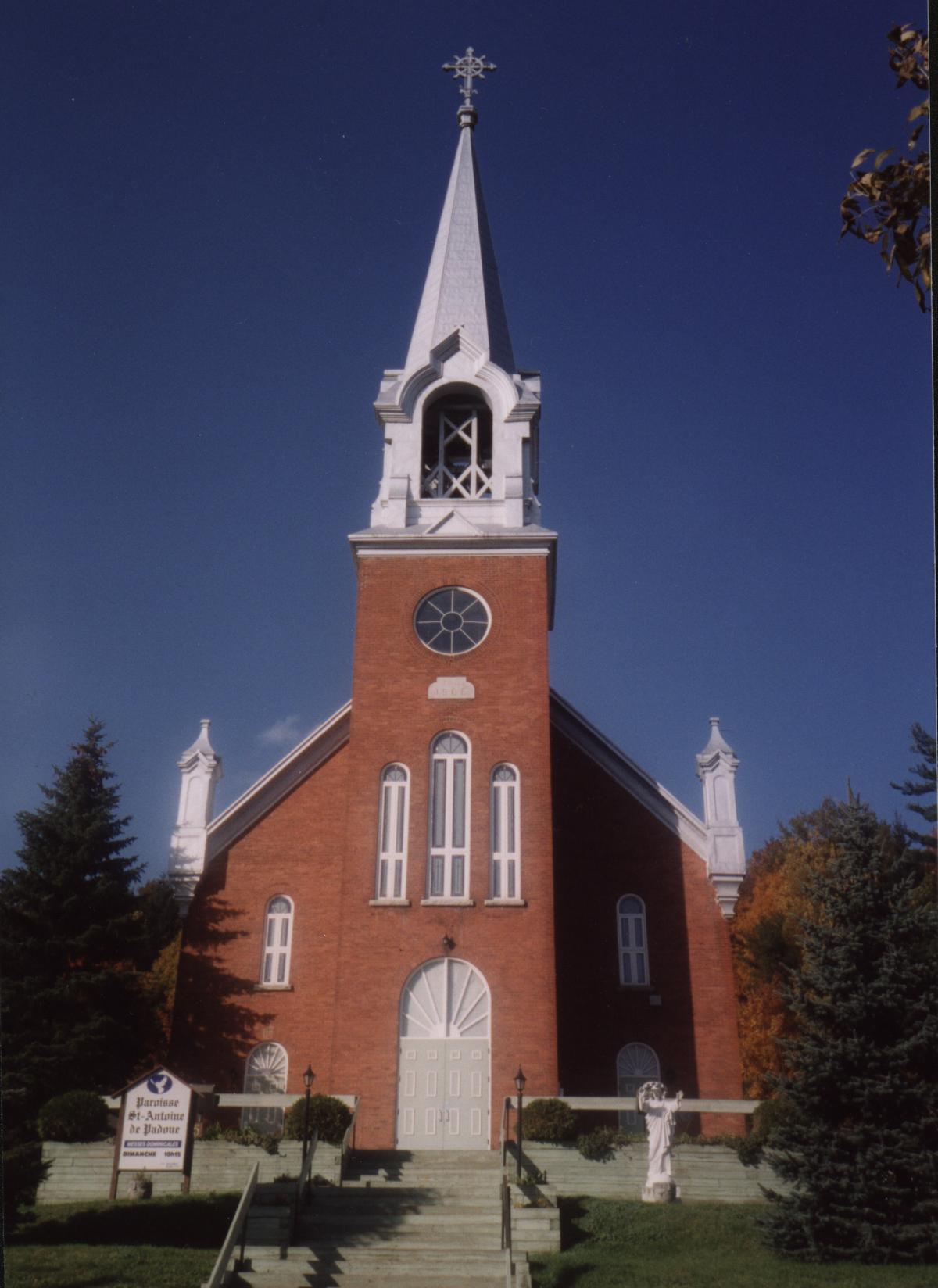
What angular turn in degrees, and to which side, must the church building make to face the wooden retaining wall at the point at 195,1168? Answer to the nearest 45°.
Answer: approximately 45° to its right

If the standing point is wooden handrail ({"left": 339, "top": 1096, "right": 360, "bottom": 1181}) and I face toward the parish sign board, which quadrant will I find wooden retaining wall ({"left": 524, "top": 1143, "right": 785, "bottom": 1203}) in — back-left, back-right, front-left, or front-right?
back-left

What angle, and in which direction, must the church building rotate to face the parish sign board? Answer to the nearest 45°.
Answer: approximately 45° to its right

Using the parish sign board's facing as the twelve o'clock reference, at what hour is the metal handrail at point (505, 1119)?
The metal handrail is roughly at 8 o'clock from the parish sign board.

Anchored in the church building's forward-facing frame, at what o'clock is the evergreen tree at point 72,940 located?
The evergreen tree is roughly at 3 o'clock from the church building.

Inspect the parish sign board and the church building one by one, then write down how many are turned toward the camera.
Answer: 2

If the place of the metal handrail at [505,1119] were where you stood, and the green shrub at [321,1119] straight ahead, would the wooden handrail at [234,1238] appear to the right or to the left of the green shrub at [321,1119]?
left

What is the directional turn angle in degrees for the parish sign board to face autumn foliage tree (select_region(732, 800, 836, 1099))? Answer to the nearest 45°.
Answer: approximately 135° to its left

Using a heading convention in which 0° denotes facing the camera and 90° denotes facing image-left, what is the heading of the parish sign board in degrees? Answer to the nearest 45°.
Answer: approximately 0°

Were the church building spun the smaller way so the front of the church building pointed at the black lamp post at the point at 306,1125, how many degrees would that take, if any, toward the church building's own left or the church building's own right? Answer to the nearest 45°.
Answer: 0° — it already faces it

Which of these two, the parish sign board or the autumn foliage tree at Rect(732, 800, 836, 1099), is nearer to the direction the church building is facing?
the parish sign board

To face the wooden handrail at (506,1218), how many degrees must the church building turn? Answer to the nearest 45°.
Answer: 0° — it already faces it
